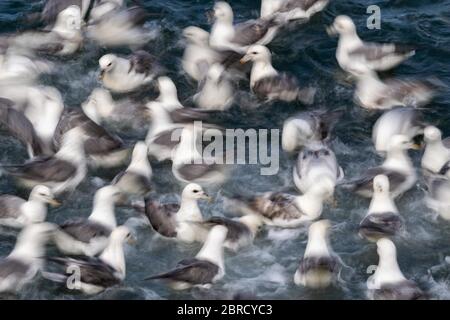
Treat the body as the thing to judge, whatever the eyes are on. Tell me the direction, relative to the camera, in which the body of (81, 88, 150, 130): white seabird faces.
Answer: to the viewer's left

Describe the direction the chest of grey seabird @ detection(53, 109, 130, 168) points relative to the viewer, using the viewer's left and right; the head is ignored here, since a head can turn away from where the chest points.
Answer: facing to the left of the viewer

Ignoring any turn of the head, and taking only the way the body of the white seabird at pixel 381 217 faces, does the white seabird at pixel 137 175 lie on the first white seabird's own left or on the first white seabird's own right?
on the first white seabird's own left

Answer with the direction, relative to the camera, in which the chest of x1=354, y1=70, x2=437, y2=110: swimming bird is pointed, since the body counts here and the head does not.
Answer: to the viewer's left

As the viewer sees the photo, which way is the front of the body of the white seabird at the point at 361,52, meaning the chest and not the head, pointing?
to the viewer's left

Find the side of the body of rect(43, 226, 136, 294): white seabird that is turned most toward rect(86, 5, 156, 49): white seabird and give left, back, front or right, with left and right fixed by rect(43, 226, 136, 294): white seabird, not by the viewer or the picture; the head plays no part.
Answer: left

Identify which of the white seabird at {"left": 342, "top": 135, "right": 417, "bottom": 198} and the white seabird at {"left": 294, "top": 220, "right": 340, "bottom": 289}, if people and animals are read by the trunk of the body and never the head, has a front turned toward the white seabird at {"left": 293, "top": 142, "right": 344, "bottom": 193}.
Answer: the white seabird at {"left": 294, "top": 220, "right": 340, "bottom": 289}

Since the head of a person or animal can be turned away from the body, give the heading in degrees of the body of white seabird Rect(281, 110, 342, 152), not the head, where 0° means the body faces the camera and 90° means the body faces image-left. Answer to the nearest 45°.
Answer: approximately 90°

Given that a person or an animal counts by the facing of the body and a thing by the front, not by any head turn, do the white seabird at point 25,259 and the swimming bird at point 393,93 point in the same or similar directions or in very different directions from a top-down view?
very different directions

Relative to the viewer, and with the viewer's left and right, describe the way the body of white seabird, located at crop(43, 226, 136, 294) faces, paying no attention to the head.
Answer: facing to the right of the viewer

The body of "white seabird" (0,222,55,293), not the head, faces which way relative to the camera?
to the viewer's right
